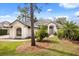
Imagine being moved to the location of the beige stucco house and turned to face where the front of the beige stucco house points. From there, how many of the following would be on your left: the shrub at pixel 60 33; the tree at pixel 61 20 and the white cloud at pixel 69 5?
3

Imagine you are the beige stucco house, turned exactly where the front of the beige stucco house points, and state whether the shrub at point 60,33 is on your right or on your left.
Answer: on your left

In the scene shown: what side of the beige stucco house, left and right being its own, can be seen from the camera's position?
front

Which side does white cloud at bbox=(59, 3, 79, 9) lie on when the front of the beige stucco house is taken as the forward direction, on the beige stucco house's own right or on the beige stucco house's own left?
on the beige stucco house's own left

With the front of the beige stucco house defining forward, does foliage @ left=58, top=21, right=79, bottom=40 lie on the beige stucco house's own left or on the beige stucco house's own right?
on the beige stucco house's own left
